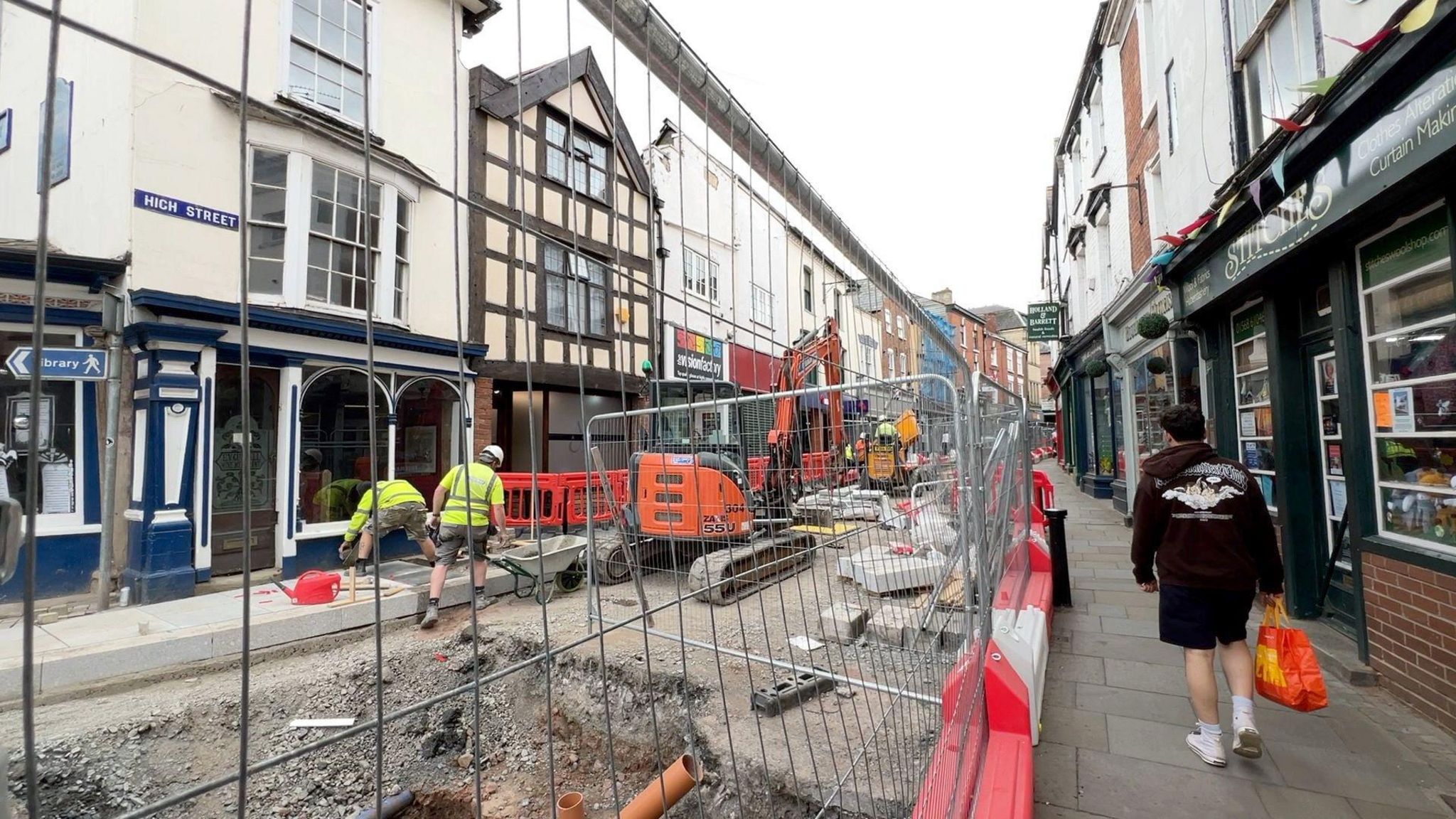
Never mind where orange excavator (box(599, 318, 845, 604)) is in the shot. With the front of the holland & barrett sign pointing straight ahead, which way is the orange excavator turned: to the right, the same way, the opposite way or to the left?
the opposite way

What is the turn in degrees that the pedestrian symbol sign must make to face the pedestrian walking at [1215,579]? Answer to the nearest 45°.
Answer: approximately 45° to its left

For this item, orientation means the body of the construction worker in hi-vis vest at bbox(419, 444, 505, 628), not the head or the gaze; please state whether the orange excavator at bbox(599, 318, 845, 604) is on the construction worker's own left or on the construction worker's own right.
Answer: on the construction worker's own right

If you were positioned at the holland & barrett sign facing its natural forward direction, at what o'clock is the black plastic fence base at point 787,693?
The black plastic fence base is roughly at 12 o'clock from the holland & barrett sign.

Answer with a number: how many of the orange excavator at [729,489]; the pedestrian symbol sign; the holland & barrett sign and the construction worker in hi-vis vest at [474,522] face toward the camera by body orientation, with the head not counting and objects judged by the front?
2

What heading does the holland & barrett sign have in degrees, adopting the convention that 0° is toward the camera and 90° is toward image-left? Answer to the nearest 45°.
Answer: approximately 0°

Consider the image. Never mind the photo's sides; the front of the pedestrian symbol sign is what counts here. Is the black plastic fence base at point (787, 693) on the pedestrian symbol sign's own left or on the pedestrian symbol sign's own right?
on the pedestrian symbol sign's own left
